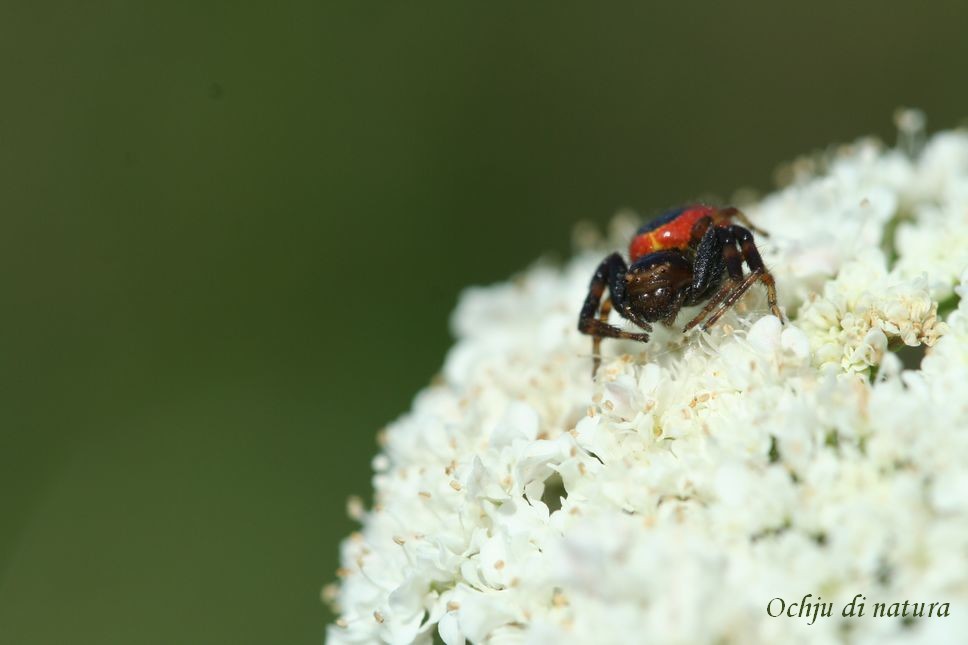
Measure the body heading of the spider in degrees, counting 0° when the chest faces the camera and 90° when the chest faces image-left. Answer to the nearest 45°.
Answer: approximately 45°
